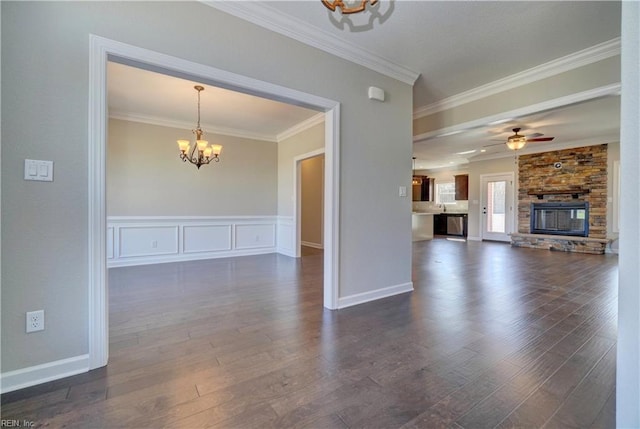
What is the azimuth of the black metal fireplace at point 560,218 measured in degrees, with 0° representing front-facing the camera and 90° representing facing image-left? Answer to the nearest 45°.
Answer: approximately 0°

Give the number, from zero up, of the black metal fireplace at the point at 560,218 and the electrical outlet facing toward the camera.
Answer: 2

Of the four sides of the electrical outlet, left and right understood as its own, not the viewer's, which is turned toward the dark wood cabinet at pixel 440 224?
left

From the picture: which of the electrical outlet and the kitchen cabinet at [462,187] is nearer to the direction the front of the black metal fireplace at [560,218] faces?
the electrical outlet

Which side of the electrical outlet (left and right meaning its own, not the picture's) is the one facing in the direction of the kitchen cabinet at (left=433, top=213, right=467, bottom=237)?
left

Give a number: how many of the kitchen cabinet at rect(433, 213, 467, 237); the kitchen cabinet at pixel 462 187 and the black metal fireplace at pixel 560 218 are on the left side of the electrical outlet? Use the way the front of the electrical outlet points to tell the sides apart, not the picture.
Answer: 3

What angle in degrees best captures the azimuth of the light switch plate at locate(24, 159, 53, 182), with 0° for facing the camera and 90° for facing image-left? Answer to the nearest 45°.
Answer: approximately 0°

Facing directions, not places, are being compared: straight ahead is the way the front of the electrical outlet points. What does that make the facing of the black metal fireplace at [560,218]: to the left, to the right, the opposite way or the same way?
to the right
